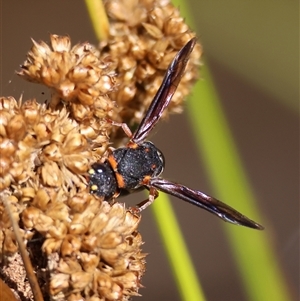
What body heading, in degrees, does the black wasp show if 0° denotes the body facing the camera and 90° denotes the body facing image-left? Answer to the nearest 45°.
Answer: approximately 90°
